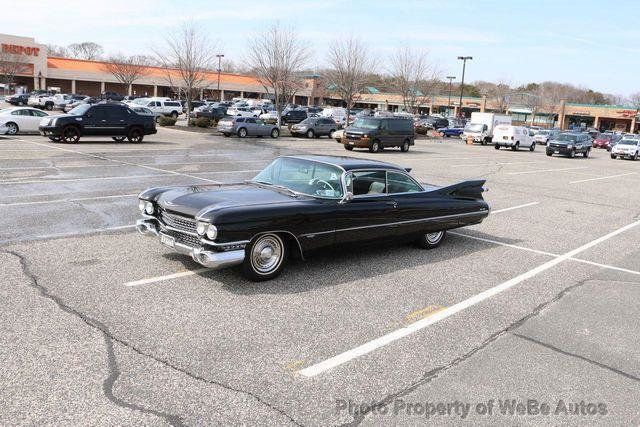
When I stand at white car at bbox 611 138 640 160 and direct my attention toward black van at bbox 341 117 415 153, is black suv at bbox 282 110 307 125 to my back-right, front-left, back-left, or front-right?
front-right

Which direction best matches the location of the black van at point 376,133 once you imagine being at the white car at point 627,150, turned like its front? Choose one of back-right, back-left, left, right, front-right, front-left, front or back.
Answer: front

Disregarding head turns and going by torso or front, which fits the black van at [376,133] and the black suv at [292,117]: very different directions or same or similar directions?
same or similar directions

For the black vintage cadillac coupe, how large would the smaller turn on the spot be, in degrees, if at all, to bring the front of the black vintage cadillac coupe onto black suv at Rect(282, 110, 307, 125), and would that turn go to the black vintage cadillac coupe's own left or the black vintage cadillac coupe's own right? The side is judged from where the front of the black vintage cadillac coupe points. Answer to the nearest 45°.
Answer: approximately 135° to the black vintage cadillac coupe's own right

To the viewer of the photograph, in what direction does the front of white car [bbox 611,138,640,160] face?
facing the viewer and to the left of the viewer

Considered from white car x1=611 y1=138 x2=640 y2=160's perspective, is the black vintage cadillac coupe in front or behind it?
in front

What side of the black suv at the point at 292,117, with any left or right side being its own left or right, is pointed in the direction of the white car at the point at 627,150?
left

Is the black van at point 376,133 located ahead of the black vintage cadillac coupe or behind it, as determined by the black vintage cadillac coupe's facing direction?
behind

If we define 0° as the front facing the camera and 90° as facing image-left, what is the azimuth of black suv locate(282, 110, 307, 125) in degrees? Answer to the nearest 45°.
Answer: approximately 45°
